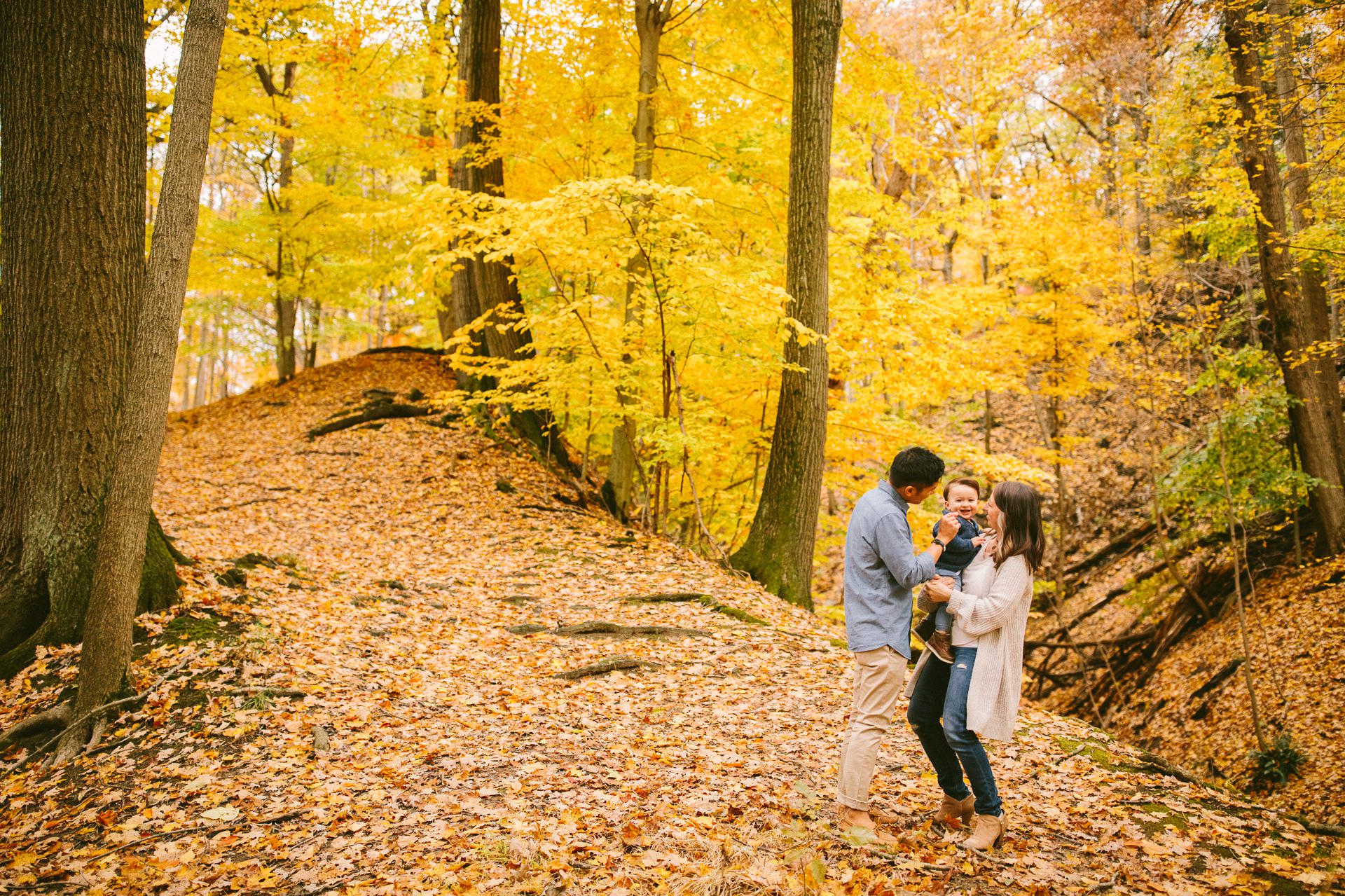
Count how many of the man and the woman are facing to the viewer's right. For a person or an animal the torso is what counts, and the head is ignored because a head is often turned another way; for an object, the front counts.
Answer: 1

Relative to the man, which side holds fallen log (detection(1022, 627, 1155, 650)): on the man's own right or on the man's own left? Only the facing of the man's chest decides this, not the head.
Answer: on the man's own left

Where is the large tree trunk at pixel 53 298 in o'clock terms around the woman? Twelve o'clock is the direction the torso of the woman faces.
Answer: The large tree trunk is roughly at 12 o'clock from the woman.

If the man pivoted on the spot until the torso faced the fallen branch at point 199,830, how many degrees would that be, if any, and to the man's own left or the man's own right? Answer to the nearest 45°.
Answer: approximately 180°

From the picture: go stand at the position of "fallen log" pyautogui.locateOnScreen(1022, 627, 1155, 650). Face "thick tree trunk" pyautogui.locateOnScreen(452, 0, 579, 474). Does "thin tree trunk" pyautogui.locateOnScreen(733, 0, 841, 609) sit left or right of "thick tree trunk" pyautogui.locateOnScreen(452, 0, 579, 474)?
left

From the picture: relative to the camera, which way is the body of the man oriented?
to the viewer's right

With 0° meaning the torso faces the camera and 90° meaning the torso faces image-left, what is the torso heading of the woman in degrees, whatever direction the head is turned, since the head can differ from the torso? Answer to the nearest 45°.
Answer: approximately 90°

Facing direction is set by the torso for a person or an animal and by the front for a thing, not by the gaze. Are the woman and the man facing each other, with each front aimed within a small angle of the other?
yes

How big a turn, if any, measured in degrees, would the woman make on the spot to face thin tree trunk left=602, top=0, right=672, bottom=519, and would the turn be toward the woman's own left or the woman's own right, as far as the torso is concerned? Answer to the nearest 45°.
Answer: approximately 45° to the woman's own right

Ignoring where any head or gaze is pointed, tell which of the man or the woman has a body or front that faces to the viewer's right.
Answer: the man

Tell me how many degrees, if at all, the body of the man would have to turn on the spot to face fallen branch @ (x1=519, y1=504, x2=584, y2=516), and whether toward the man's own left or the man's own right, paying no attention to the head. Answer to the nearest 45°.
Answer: approximately 135° to the man's own left

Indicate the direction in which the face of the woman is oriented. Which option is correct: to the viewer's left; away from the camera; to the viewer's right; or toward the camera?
to the viewer's left

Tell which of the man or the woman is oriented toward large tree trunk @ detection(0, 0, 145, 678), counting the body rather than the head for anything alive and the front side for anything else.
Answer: the woman

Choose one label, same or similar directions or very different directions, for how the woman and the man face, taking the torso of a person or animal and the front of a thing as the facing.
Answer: very different directions
